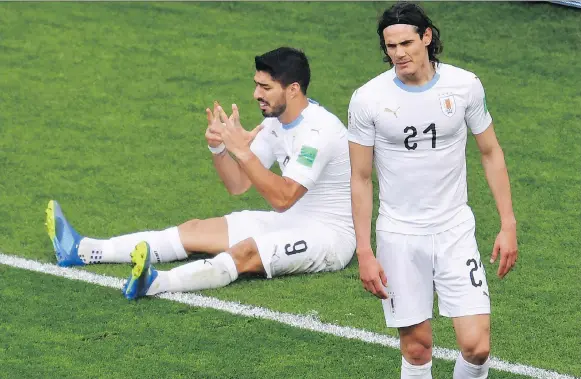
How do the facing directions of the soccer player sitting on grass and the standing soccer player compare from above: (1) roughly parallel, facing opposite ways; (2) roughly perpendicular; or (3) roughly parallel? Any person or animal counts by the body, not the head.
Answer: roughly perpendicular

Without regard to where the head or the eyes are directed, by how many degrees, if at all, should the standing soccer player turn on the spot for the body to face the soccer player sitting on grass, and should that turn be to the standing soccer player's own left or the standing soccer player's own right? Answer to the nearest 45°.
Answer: approximately 135° to the standing soccer player's own right

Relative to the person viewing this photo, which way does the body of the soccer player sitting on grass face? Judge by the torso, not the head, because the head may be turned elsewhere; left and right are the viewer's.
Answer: facing to the left of the viewer

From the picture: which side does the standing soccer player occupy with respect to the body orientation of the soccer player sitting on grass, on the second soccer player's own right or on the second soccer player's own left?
on the second soccer player's own left
